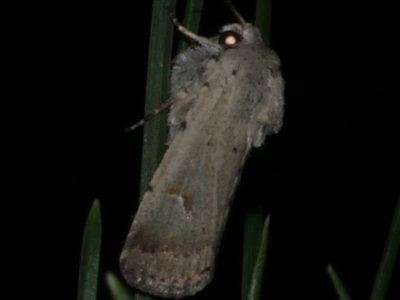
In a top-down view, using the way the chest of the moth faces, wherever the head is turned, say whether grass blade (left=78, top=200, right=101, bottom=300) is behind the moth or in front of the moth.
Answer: behind

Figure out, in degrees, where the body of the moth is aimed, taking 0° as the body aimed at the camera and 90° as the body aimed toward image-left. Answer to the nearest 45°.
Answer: approximately 180°
